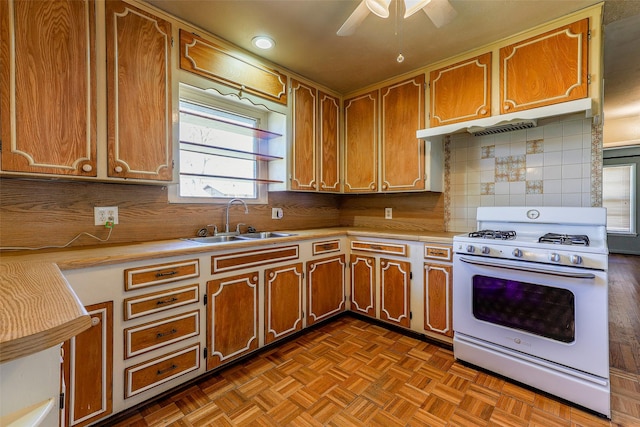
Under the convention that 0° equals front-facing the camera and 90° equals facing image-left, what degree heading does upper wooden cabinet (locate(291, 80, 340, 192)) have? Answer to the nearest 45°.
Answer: approximately 315°

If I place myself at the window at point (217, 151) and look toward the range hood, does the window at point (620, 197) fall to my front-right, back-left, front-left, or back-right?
front-left

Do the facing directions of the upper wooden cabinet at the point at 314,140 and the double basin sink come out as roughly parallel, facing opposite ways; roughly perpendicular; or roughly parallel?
roughly parallel

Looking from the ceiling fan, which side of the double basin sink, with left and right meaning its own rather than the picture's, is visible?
front

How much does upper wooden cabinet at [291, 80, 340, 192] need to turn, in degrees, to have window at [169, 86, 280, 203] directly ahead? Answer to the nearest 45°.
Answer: approximately 90° to its right

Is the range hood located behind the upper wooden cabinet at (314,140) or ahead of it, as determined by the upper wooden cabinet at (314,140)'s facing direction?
ahead

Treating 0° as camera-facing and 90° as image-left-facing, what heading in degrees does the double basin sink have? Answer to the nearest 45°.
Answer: approximately 315°

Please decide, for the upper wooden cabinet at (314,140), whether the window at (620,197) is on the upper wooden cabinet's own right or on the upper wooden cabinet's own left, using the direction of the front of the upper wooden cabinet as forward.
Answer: on the upper wooden cabinet's own left
